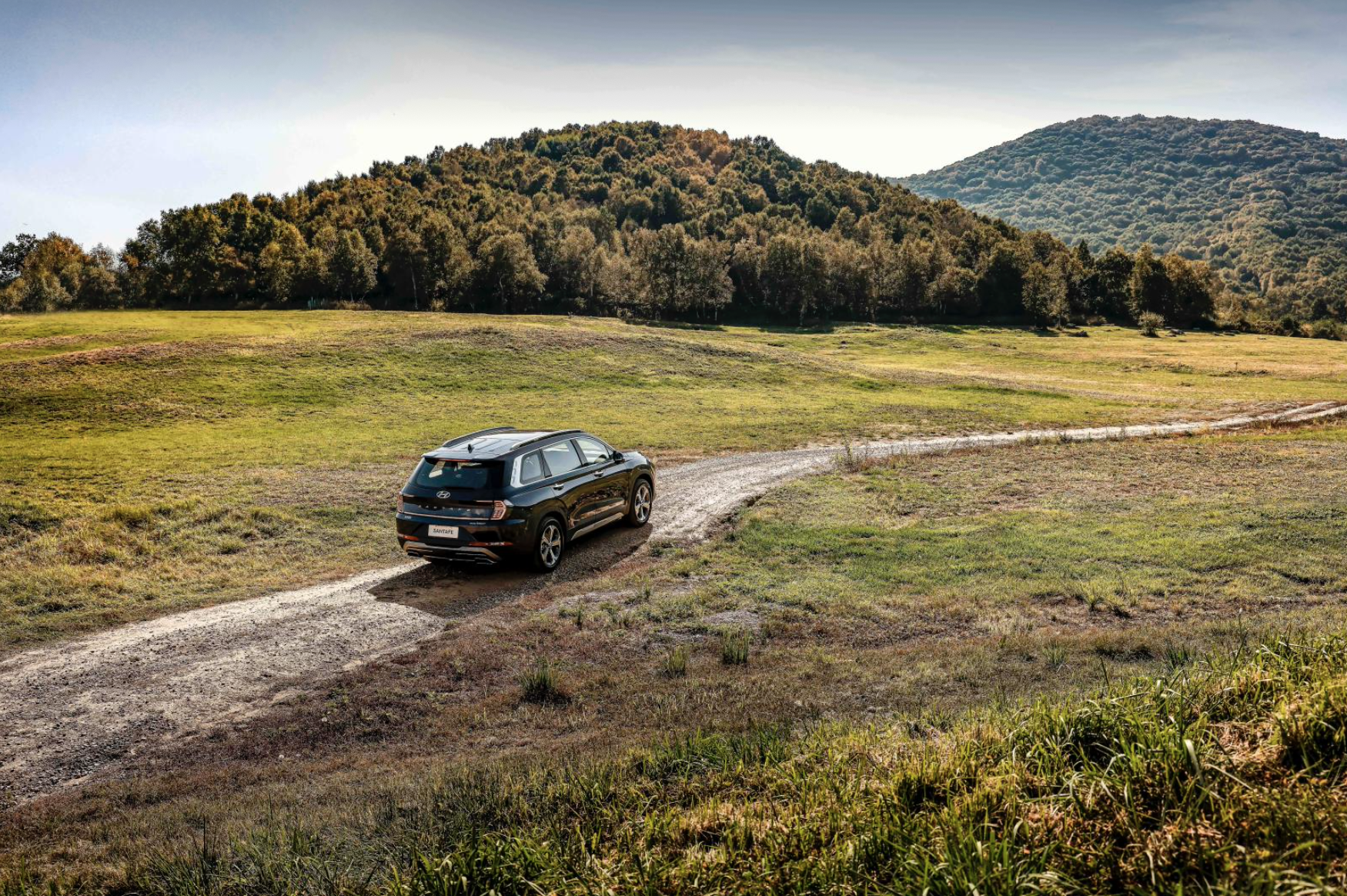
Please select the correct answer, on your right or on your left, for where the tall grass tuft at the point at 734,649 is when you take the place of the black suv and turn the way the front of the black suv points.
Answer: on your right

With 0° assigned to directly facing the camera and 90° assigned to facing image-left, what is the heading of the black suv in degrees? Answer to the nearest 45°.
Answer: approximately 225°

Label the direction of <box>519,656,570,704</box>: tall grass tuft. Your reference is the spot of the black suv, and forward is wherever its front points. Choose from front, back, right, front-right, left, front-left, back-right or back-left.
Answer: back-right

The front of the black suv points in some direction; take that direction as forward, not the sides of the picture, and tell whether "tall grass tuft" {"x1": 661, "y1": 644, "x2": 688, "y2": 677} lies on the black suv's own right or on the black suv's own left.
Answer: on the black suv's own right
